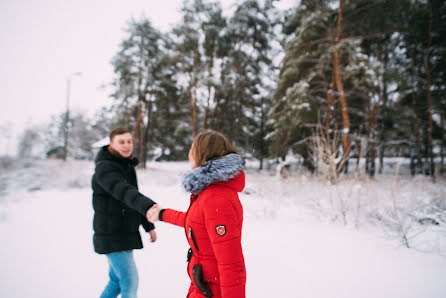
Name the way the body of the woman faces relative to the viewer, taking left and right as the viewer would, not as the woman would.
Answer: facing to the left of the viewer
